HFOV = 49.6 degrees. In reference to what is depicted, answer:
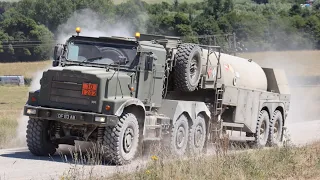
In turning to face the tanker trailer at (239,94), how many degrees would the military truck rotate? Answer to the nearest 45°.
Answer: approximately 180°

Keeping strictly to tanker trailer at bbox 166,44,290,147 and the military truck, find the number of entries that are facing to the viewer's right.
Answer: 0

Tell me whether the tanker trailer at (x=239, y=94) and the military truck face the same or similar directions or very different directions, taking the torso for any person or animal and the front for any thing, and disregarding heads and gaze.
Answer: same or similar directions

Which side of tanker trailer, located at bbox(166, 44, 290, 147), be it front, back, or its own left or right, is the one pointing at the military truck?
front

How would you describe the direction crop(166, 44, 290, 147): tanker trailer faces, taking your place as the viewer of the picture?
facing the viewer and to the left of the viewer
